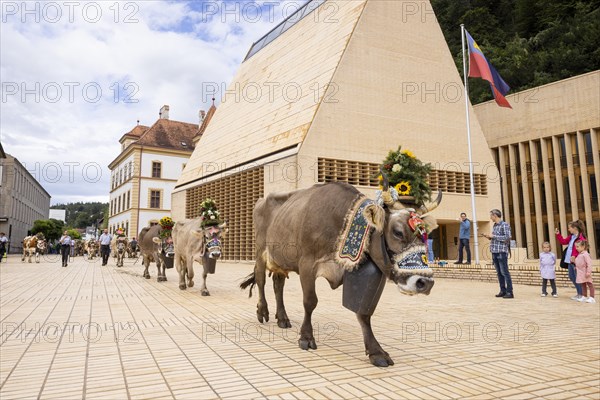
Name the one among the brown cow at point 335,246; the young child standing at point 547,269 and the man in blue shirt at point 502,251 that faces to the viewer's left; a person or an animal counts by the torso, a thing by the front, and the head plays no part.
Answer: the man in blue shirt

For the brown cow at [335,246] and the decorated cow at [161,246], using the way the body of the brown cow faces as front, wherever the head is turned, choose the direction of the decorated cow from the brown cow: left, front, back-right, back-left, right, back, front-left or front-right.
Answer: back

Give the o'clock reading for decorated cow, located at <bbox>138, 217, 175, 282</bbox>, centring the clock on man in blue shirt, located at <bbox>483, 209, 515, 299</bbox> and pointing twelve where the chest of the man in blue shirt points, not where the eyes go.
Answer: The decorated cow is roughly at 12 o'clock from the man in blue shirt.

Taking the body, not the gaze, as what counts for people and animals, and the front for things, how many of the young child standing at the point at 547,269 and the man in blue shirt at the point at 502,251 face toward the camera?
1

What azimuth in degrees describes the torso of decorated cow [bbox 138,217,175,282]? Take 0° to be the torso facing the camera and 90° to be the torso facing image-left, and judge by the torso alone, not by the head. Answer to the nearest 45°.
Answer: approximately 315°

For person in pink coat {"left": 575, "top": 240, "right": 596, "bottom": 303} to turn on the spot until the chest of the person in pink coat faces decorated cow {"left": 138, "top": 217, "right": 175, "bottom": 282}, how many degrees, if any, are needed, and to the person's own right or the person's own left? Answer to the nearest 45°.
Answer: approximately 45° to the person's own right

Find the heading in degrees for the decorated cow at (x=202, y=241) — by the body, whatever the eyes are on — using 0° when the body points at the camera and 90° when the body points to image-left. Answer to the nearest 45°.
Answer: approximately 315°

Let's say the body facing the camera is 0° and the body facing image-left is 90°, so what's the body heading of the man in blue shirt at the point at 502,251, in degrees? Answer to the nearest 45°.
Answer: approximately 90°

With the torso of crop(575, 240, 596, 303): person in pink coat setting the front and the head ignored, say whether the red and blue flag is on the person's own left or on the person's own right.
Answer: on the person's own right
